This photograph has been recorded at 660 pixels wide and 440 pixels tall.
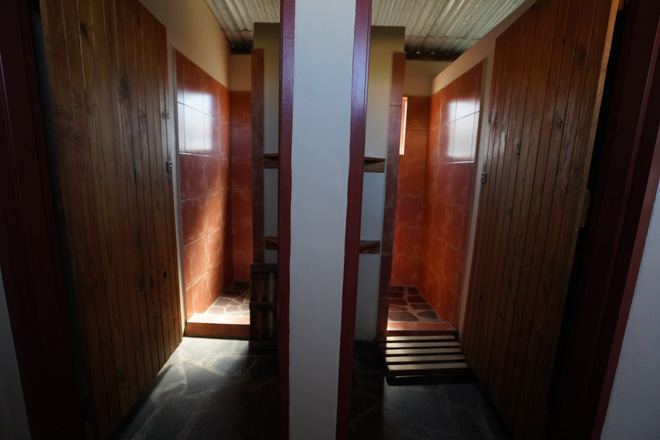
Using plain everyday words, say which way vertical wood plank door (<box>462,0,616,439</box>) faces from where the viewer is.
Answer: facing the viewer and to the left of the viewer

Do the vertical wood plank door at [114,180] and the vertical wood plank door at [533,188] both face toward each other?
yes

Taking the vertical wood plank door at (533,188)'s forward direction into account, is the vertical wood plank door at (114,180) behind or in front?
in front

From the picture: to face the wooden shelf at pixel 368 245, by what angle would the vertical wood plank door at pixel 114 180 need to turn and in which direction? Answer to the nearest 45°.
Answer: approximately 45° to its left

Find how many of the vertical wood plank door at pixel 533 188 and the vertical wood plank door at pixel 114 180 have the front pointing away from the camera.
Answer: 0

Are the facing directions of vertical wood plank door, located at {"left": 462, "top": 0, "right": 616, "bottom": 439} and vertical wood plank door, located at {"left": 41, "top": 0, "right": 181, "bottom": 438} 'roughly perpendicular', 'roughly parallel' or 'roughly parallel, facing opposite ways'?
roughly parallel, facing opposite ways

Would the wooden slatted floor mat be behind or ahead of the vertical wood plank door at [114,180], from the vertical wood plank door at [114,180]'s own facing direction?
ahead
